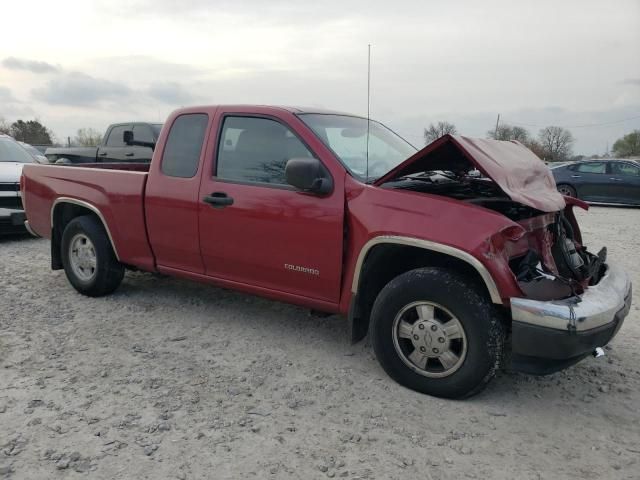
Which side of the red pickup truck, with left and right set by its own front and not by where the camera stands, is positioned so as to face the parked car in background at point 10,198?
back

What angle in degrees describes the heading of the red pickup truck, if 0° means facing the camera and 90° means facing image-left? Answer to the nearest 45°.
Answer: approximately 315°

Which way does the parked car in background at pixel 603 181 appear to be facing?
to the viewer's right

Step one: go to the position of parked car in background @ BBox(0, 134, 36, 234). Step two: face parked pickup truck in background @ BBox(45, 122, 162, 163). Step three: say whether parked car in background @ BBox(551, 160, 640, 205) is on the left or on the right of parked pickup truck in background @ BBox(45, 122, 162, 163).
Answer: right

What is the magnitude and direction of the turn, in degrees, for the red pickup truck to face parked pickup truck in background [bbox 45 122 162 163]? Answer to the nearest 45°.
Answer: approximately 180°

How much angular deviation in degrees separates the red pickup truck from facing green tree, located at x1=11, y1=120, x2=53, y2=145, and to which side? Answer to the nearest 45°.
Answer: approximately 180°

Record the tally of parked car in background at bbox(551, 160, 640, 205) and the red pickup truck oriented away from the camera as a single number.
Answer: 0
